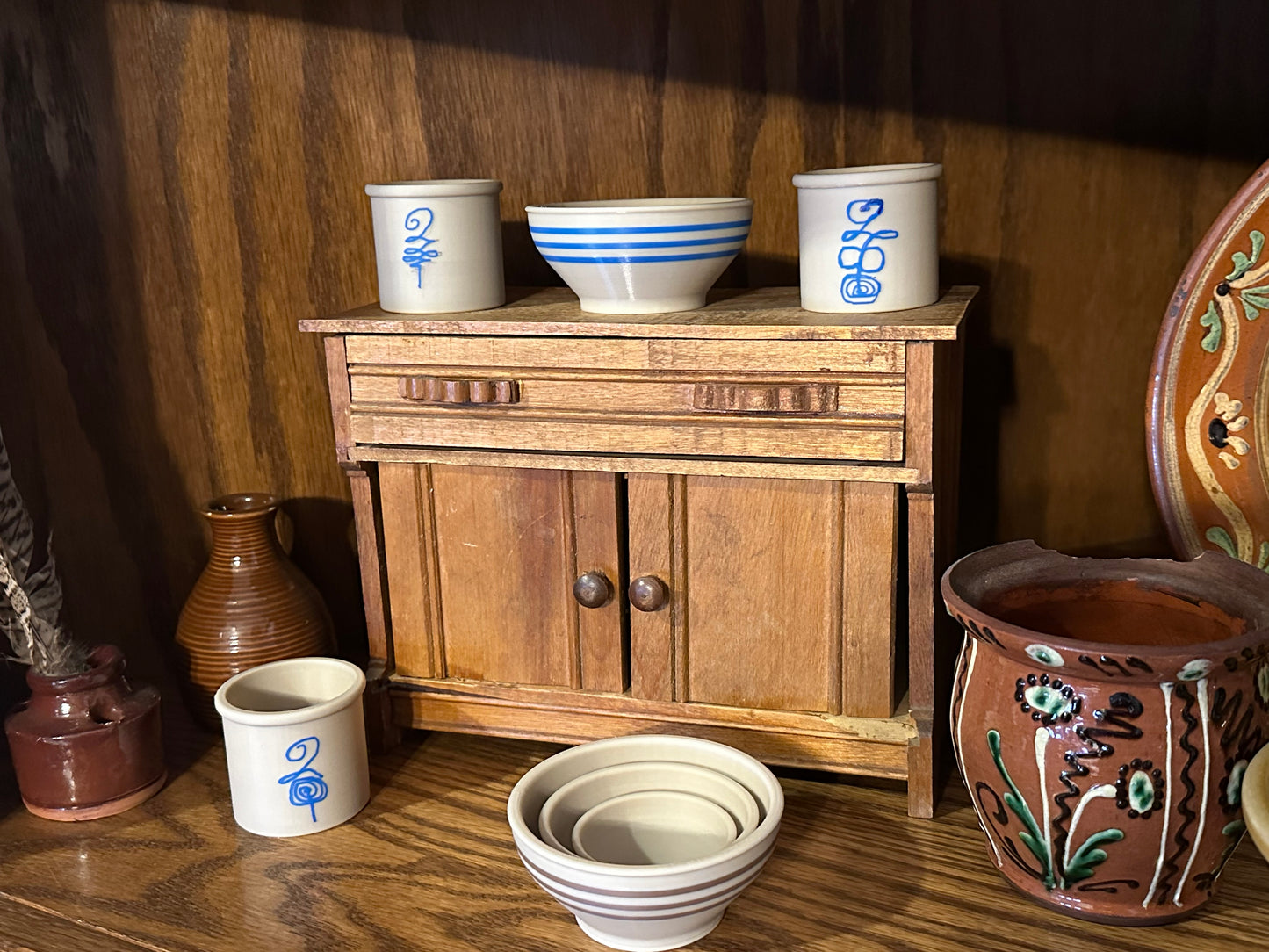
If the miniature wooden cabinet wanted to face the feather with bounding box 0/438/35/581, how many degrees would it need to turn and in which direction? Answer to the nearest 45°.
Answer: approximately 90° to its right

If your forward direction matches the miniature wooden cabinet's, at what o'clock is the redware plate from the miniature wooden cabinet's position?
The redware plate is roughly at 9 o'clock from the miniature wooden cabinet.

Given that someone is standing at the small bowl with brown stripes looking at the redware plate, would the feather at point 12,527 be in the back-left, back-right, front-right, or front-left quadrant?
back-left

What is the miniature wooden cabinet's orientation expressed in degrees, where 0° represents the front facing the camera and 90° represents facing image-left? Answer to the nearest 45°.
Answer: approximately 0°

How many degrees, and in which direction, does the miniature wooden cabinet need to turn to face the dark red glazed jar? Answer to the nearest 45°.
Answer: approximately 90° to its right
